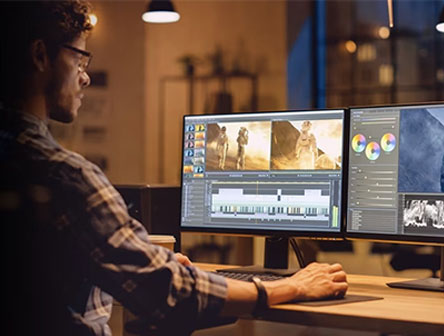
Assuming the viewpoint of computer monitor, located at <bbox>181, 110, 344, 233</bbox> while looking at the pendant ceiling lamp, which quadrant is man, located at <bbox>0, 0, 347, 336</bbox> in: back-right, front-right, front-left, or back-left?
back-left

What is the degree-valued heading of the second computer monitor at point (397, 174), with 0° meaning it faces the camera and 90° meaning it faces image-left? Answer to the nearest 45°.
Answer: approximately 45°

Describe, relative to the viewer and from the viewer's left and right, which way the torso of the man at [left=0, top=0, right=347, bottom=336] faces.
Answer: facing away from the viewer and to the right of the viewer

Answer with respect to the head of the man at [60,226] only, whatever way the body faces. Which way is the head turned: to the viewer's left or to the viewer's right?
to the viewer's right

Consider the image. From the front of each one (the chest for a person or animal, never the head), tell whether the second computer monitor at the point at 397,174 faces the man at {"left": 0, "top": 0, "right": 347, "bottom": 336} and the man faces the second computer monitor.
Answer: yes

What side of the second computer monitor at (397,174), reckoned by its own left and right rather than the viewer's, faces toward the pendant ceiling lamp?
right

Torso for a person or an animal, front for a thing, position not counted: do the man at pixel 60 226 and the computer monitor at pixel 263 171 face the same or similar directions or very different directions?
very different directions

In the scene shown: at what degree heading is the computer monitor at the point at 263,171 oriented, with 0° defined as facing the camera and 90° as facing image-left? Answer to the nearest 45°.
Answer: approximately 45°

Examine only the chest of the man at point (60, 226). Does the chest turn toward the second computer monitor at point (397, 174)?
yes

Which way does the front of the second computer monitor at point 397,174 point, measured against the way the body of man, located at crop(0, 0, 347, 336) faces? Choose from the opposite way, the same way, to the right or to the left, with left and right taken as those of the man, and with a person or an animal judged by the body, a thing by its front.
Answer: the opposite way
